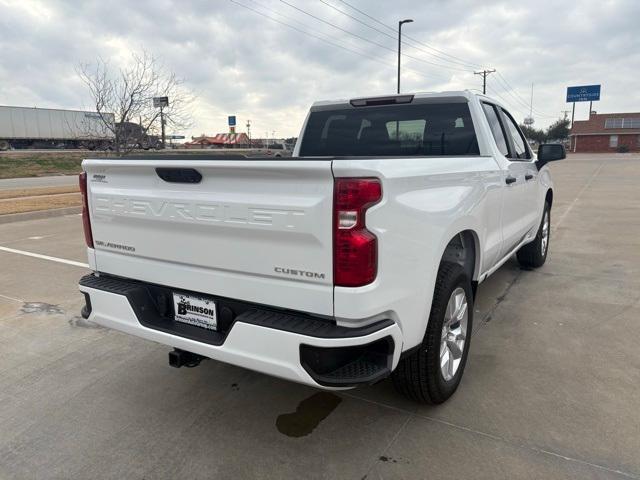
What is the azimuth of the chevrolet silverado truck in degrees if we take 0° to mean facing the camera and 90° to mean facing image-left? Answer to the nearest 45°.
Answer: approximately 225°
